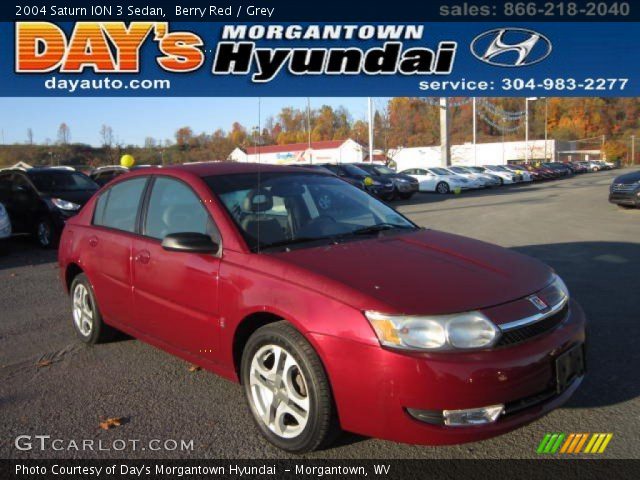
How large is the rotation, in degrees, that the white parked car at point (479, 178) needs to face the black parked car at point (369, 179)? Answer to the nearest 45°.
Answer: approximately 45° to its right

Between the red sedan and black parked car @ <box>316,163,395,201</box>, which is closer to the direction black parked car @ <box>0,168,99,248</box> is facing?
the red sedan
